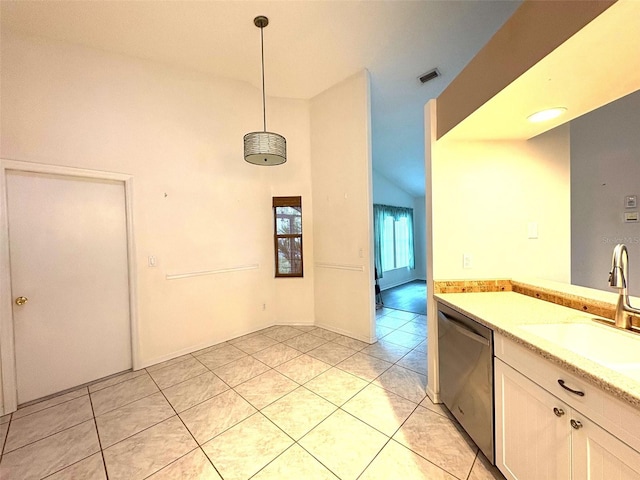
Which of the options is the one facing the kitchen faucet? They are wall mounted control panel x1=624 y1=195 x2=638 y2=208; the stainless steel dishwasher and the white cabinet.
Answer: the wall mounted control panel

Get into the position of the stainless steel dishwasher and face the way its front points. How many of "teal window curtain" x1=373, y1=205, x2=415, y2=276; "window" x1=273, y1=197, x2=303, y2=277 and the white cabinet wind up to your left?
1

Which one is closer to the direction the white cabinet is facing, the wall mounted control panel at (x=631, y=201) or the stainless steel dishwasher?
the stainless steel dishwasher

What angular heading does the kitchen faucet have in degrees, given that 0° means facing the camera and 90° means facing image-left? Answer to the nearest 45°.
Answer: approximately 45°

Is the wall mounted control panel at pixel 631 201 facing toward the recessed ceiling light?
yes

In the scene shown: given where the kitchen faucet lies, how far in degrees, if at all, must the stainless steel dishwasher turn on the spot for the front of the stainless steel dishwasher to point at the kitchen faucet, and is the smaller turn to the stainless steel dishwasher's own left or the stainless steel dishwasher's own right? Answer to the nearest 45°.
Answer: approximately 135° to the stainless steel dishwasher's own left

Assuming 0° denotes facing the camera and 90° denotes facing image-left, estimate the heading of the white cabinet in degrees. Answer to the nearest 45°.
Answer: approximately 45°
